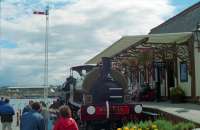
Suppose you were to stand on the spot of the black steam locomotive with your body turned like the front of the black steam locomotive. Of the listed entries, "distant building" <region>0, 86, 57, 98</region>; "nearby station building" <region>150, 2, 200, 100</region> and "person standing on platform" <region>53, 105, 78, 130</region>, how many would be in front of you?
1

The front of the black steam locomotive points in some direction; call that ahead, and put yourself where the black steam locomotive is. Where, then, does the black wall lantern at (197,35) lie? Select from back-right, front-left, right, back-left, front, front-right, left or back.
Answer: back-left

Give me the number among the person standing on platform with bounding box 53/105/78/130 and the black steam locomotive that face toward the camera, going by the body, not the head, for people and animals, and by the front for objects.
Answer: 1

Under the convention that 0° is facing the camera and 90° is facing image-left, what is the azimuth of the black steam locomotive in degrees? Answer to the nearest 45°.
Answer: approximately 0°

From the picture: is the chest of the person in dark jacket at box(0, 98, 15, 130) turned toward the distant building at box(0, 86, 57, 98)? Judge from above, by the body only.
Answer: yes

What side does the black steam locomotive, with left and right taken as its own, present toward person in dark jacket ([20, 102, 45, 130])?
front

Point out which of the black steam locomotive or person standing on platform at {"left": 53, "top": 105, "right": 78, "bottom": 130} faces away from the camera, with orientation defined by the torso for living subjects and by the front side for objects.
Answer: the person standing on platform

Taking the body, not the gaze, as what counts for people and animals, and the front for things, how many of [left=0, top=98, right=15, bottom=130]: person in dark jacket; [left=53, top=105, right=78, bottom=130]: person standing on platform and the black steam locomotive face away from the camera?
2

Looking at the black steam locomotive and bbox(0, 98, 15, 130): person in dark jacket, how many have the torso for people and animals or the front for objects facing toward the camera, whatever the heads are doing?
1

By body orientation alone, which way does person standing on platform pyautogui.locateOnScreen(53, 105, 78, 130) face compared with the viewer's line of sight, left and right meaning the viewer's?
facing away from the viewer

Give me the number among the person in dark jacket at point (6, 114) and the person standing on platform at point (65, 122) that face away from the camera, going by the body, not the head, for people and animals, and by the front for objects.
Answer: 2

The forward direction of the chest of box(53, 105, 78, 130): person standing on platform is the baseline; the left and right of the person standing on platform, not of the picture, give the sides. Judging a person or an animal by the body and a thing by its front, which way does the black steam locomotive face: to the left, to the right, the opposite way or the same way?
the opposite way

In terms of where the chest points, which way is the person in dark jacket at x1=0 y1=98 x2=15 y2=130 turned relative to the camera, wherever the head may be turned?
away from the camera

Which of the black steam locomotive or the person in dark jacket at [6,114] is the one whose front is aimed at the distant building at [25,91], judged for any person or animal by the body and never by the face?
the person in dark jacket

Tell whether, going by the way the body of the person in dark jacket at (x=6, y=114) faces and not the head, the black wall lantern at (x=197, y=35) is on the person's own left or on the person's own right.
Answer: on the person's own right
